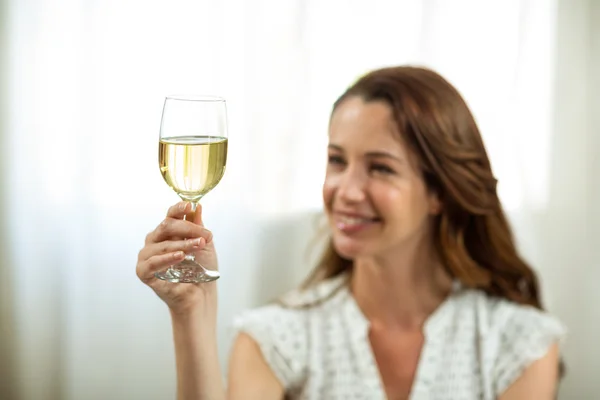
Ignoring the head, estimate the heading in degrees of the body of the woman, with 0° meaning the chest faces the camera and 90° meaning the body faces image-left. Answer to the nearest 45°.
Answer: approximately 0°
